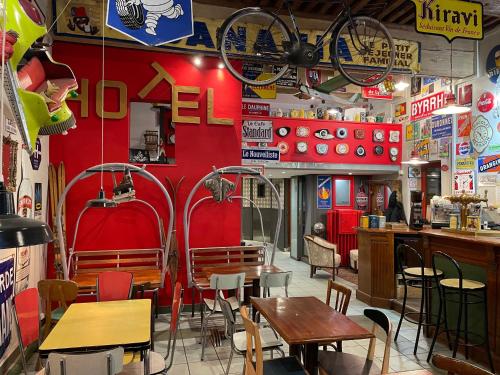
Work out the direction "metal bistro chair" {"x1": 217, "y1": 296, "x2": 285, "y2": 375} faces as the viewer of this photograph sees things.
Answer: facing to the right of the viewer

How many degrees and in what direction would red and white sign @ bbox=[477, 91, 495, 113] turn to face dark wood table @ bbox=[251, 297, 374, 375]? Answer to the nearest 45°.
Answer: approximately 45° to its left

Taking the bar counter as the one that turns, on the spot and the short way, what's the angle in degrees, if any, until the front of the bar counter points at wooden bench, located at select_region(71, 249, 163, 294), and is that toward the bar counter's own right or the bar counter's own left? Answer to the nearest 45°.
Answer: approximately 45° to the bar counter's own right

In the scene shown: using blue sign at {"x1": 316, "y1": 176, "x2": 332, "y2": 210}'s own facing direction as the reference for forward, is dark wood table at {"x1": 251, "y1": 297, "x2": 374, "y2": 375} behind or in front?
in front

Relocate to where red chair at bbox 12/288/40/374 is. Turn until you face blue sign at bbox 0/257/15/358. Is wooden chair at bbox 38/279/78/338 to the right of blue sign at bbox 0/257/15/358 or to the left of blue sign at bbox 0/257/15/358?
right

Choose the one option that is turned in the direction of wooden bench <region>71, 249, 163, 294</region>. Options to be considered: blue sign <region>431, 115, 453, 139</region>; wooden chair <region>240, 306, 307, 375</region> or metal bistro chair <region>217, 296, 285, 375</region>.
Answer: the blue sign

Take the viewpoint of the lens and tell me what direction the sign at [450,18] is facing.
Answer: facing the viewer

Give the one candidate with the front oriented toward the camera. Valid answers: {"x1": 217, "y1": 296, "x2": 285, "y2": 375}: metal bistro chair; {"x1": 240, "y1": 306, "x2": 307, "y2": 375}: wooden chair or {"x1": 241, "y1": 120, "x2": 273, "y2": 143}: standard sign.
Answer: the standard sign

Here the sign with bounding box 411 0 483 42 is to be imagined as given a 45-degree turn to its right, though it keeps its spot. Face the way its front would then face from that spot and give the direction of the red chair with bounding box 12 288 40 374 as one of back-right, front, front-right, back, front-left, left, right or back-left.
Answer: front

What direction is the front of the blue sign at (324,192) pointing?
toward the camera

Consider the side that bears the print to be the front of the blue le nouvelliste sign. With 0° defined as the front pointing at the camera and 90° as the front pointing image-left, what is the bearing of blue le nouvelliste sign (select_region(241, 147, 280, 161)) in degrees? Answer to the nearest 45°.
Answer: approximately 0°

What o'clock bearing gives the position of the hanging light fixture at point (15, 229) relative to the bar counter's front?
The hanging light fixture is roughly at 11 o'clock from the bar counter.
